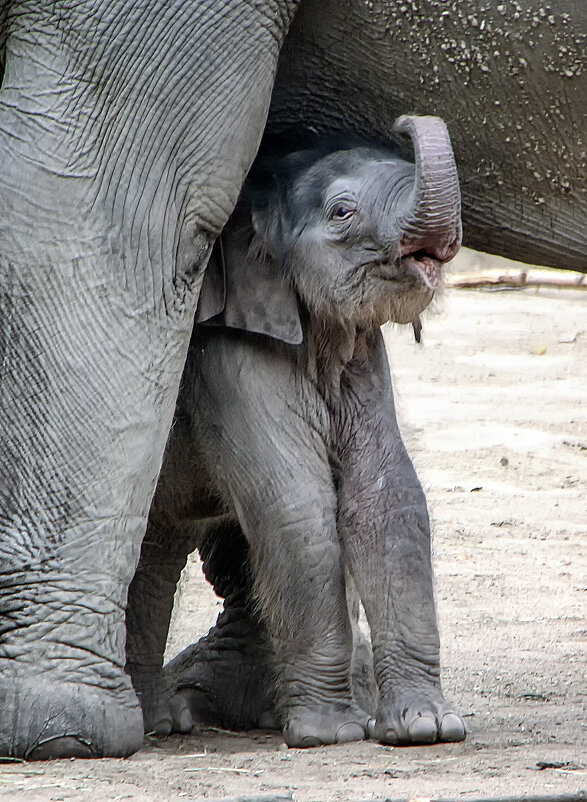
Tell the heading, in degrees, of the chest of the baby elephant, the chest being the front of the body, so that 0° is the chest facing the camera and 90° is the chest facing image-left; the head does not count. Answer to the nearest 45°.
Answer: approximately 315°
